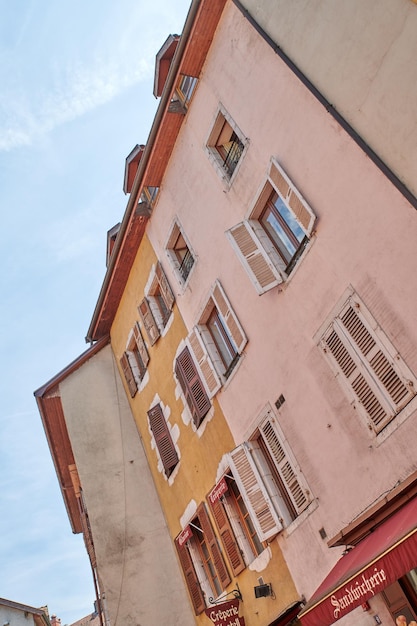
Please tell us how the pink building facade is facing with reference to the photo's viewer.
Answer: facing the viewer and to the left of the viewer

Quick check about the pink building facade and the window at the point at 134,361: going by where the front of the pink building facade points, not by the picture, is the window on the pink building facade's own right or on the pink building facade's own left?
on the pink building facade's own right

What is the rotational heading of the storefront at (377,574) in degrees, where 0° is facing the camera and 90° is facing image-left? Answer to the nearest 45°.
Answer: approximately 45°

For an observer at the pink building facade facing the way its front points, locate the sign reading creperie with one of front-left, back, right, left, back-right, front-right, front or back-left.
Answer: right

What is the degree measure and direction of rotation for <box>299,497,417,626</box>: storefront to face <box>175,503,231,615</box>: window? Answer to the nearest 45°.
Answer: approximately 90° to its right

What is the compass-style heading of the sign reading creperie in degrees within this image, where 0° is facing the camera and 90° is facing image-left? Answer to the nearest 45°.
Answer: approximately 0°

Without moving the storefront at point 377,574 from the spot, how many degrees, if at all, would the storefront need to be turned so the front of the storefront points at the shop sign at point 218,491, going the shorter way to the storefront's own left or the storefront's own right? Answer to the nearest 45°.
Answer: approximately 90° to the storefront's own right
